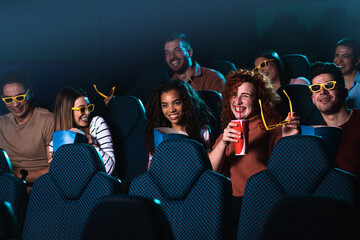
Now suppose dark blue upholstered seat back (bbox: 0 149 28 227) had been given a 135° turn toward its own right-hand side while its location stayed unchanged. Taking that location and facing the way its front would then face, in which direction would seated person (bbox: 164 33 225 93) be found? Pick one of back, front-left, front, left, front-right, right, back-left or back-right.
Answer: right

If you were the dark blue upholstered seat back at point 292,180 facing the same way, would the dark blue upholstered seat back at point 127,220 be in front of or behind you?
in front

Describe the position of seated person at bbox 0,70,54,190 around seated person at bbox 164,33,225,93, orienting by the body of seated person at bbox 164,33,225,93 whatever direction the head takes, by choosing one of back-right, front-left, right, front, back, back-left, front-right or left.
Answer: front

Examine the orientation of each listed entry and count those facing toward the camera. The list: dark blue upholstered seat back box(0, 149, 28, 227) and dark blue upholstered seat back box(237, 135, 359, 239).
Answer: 2

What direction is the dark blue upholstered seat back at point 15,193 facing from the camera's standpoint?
toward the camera

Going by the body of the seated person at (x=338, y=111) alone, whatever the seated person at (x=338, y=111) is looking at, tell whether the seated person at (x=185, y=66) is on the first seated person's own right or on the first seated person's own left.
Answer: on the first seated person's own right

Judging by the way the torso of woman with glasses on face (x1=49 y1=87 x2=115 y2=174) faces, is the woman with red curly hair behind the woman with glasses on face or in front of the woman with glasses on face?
in front

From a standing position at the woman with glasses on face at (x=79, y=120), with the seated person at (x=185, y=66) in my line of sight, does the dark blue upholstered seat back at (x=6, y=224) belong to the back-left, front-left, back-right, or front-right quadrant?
back-right

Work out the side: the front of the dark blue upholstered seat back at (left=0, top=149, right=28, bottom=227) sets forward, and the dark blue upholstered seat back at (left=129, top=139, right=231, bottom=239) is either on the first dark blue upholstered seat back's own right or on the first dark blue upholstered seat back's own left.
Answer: on the first dark blue upholstered seat back's own left

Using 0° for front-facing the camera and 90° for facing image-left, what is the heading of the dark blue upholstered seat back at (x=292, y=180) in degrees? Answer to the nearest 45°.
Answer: approximately 0°

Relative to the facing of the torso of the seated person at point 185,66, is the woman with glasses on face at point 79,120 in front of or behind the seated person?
in front
